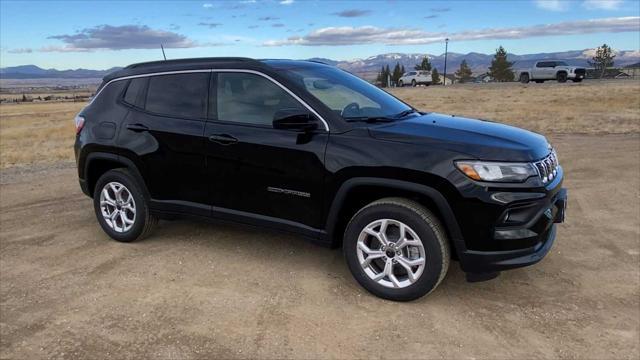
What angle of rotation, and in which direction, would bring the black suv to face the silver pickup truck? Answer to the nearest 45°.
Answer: approximately 90° to its left

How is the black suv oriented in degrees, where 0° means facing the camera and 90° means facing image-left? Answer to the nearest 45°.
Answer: approximately 315°
